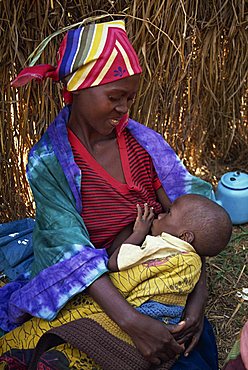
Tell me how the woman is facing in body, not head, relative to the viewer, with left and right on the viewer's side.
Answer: facing the viewer and to the right of the viewer

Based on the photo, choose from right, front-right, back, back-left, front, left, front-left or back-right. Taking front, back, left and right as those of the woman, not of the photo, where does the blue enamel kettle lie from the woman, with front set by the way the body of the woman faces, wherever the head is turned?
left
